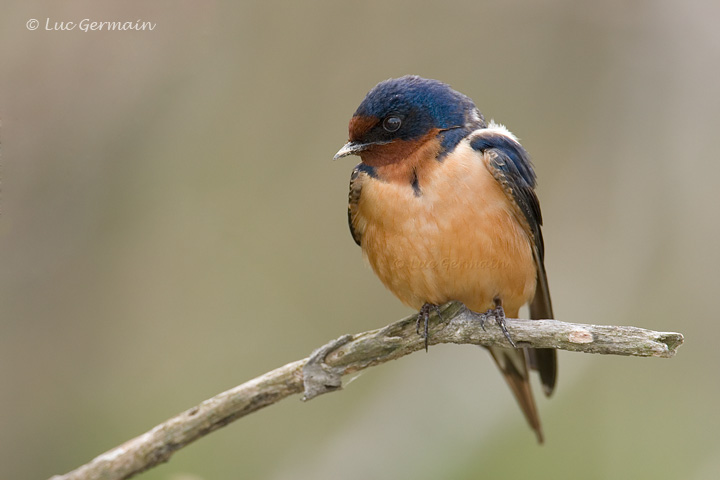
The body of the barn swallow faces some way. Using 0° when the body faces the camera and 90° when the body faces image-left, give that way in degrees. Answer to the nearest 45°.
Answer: approximately 45°
